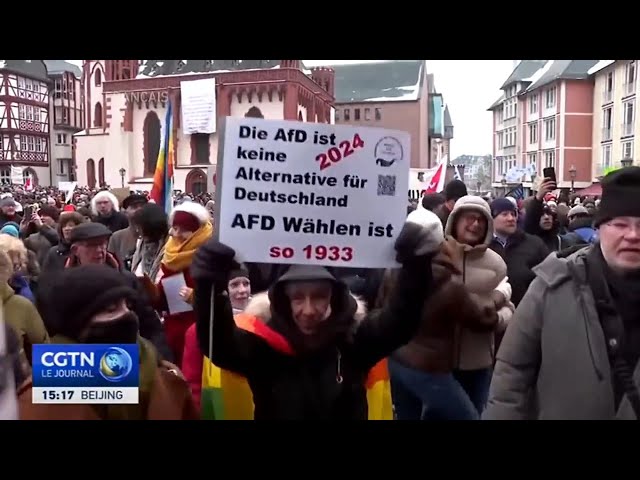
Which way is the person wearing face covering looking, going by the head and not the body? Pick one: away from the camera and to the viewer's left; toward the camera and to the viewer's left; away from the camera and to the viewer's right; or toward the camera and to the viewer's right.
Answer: toward the camera and to the viewer's right

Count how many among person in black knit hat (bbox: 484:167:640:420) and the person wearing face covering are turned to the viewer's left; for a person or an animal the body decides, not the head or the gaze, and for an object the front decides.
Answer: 0

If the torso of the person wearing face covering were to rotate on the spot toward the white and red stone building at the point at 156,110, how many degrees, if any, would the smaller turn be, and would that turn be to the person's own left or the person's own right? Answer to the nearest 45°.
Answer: approximately 135° to the person's own left

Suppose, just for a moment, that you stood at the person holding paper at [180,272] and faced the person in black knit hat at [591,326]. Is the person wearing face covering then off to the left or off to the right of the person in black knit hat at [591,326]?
right

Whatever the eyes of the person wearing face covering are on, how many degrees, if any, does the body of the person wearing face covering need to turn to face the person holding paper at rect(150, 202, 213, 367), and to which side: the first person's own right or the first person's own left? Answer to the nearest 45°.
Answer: approximately 135° to the first person's own left

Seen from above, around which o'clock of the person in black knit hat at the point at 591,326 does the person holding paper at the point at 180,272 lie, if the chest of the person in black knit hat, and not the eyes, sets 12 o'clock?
The person holding paper is roughly at 5 o'clock from the person in black knit hat.

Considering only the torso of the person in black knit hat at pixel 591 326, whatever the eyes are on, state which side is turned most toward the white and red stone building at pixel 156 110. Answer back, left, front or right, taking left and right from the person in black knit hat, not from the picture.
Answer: back

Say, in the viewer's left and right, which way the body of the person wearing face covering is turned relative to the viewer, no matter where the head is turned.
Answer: facing the viewer and to the right of the viewer

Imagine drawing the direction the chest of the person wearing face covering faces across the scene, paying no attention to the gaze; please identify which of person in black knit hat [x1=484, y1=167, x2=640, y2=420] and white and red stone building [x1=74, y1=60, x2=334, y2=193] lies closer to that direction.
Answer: the person in black knit hat

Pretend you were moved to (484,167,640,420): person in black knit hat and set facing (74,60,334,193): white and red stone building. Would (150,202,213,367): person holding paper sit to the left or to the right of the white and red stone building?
left

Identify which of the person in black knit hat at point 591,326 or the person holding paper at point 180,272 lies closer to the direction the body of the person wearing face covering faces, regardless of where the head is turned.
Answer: the person in black knit hat
